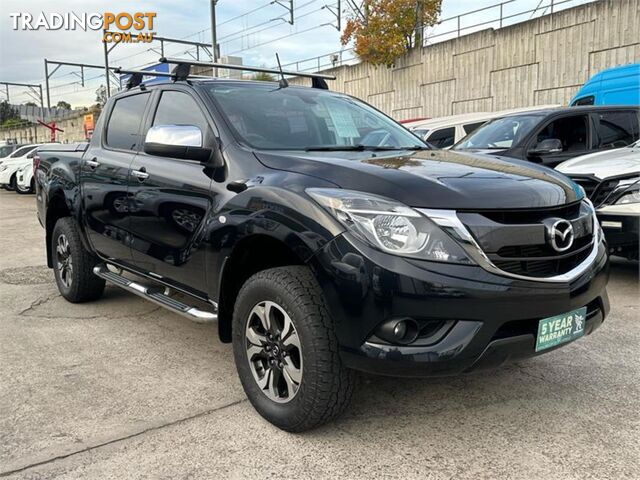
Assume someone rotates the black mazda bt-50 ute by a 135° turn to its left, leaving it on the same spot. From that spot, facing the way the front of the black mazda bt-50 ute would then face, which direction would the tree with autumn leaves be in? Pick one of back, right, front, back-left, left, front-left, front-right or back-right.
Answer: front

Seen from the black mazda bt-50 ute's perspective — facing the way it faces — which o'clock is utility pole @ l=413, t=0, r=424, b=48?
The utility pole is roughly at 8 o'clock from the black mazda bt-50 ute.

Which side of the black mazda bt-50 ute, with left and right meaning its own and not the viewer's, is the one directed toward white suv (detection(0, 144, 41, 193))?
back

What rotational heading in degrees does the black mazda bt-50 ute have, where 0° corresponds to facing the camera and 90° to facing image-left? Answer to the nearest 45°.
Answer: approximately 315°

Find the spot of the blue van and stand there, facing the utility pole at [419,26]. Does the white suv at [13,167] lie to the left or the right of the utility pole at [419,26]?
left

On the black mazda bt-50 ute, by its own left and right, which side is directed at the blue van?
left

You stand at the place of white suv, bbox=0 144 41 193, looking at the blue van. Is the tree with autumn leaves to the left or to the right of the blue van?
left
